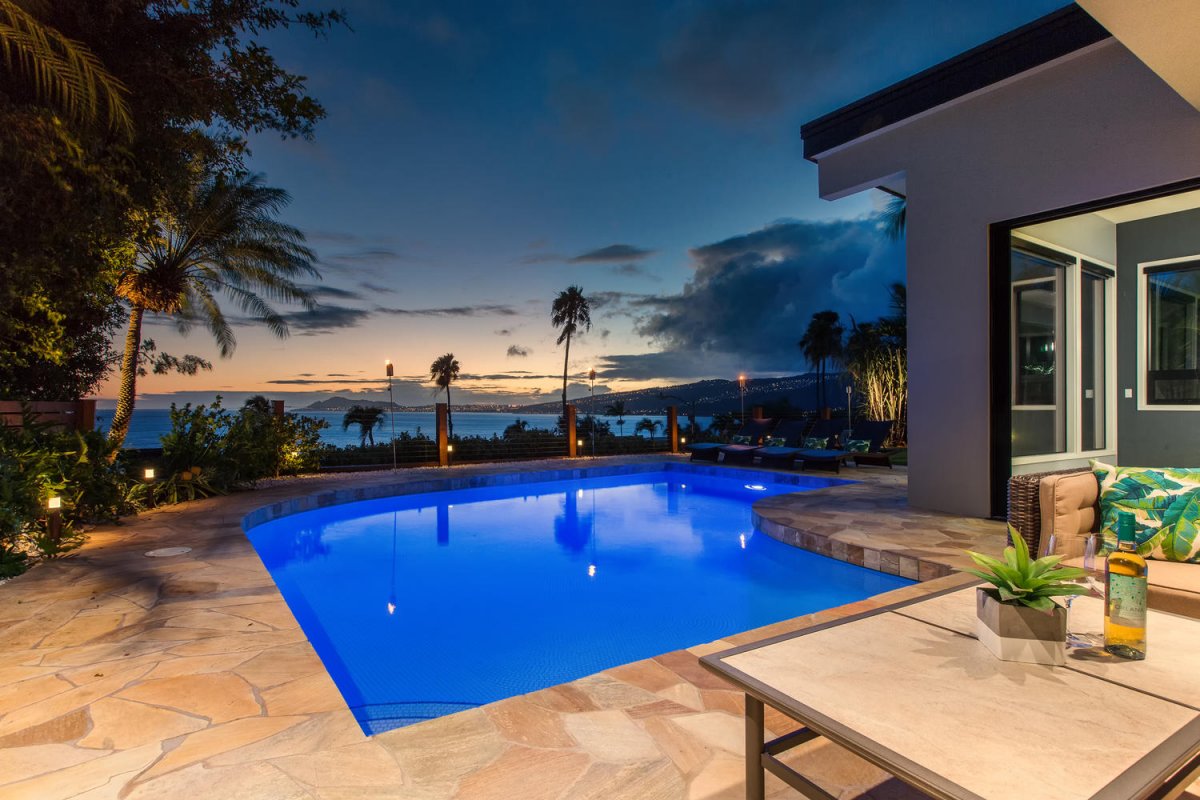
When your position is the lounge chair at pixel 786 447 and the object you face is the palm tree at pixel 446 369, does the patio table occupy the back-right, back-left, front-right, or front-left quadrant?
back-left

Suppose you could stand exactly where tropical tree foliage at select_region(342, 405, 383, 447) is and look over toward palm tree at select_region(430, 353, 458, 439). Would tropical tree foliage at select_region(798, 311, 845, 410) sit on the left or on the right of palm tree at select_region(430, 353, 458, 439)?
right

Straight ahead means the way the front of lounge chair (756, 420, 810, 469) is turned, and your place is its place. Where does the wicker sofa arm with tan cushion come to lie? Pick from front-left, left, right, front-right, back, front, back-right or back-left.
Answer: front-left

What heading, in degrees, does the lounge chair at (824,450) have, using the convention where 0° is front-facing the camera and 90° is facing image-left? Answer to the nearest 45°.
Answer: approximately 45°

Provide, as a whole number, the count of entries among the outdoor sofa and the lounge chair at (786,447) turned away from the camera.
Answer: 0

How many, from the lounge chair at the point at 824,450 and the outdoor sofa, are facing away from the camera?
0

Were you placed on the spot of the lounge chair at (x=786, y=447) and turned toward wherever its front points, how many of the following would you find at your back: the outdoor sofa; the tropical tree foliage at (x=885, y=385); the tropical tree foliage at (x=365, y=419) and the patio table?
1

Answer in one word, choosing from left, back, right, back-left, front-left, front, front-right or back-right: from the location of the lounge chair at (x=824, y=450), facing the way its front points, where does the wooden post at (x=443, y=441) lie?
front-right
